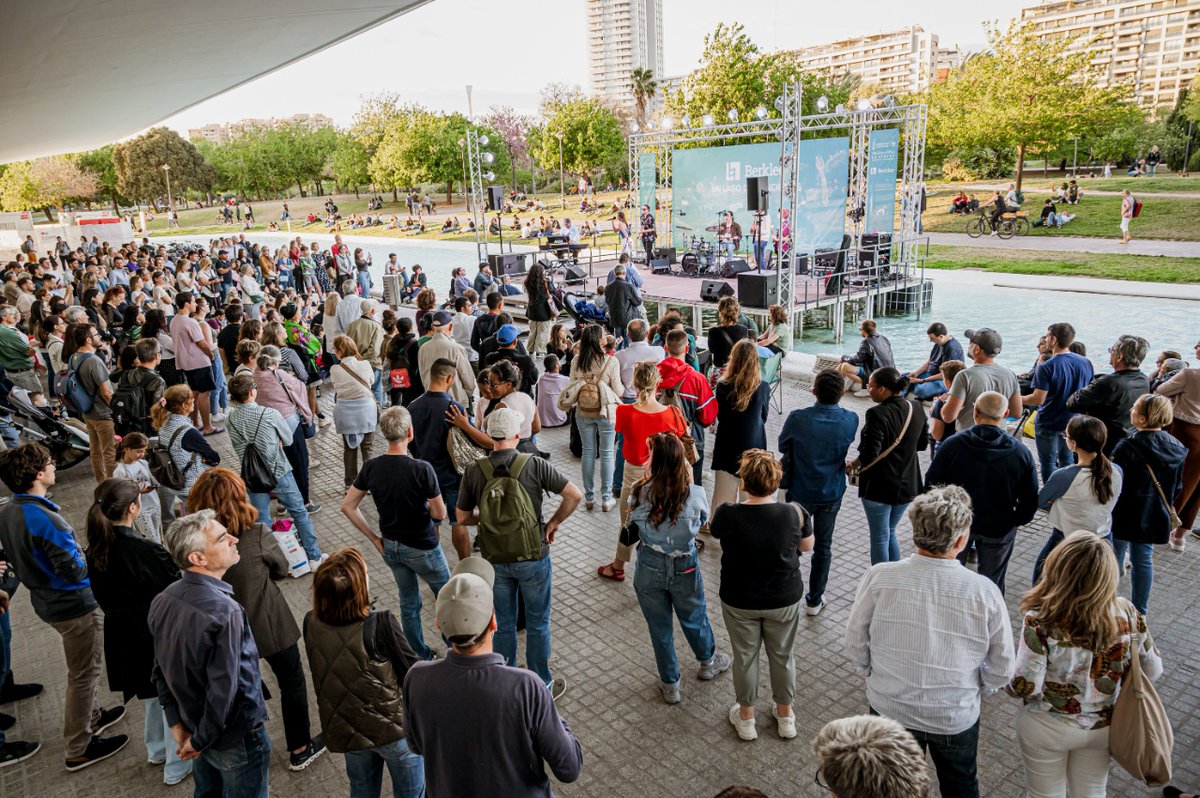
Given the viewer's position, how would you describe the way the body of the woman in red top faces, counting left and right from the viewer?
facing away from the viewer

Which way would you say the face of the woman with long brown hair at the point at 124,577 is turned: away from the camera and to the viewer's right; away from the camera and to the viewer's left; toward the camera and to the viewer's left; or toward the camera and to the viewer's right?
away from the camera and to the viewer's right

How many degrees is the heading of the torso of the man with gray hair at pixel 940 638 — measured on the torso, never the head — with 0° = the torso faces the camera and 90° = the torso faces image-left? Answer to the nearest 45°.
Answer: approximately 180°

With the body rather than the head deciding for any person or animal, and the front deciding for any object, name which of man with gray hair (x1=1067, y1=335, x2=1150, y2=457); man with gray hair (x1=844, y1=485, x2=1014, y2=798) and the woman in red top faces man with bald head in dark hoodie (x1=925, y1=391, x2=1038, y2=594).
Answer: man with gray hair (x1=844, y1=485, x2=1014, y2=798)

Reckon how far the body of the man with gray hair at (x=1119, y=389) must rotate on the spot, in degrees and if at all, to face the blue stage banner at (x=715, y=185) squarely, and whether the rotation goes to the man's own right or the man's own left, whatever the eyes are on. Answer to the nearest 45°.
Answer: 0° — they already face it

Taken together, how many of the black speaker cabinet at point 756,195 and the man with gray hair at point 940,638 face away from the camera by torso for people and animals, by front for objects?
1

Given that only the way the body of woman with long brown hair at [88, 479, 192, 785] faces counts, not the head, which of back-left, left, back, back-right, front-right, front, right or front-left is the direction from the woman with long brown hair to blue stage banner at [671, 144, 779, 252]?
front

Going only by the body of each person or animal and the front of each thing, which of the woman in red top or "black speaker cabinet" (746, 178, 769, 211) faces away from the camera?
the woman in red top

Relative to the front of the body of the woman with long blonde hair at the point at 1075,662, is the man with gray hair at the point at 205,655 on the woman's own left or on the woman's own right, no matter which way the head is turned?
on the woman's own left

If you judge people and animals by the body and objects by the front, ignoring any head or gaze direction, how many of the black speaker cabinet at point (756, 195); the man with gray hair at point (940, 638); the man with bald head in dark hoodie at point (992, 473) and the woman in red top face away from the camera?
3

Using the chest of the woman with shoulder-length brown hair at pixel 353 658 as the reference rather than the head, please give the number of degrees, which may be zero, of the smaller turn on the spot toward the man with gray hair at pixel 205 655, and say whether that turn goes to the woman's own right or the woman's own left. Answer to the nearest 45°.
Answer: approximately 90° to the woman's own left

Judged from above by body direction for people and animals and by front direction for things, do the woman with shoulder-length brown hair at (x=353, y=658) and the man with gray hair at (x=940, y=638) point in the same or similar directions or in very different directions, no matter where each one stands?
same or similar directions

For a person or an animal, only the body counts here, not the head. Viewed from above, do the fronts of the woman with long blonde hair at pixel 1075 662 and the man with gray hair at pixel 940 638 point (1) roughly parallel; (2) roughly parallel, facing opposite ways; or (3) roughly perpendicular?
roughly parallel

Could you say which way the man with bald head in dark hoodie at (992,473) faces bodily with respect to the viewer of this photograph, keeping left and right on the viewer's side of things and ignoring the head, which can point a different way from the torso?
facing away from the viewer

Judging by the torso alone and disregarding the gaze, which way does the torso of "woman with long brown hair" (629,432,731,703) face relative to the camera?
away from the camera

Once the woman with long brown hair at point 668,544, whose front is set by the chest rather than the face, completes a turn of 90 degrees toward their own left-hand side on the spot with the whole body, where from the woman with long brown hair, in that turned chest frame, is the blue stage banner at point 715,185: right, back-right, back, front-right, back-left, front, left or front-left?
right

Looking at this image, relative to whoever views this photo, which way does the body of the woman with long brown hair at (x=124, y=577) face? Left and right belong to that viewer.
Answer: facing away from the viewer and to the right of the viewer

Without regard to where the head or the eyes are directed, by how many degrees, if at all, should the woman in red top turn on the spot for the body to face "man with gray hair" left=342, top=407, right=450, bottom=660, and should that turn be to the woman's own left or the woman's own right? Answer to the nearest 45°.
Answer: approximately 135° to the woman's own left

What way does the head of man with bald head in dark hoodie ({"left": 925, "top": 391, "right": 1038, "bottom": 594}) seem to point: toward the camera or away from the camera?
away from the camera

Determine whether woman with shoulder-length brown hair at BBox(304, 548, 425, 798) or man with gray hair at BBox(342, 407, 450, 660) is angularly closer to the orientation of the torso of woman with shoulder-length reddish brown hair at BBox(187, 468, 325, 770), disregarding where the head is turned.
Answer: the man with gray hair

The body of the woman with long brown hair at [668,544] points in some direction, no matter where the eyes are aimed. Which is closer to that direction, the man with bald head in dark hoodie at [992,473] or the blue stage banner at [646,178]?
the blue stage banner
